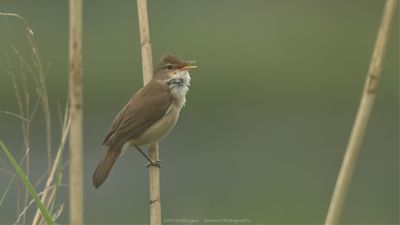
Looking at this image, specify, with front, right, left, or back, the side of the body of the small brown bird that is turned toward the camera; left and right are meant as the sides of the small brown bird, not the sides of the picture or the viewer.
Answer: right

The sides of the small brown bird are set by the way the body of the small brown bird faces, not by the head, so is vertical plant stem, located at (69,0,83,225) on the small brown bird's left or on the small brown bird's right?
on the small brown bird's right
